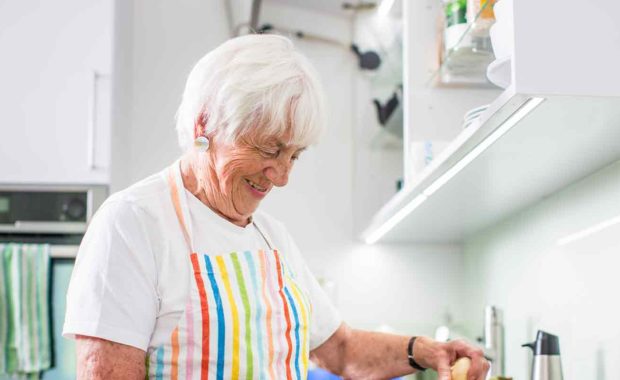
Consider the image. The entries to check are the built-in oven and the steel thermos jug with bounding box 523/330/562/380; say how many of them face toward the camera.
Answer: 1

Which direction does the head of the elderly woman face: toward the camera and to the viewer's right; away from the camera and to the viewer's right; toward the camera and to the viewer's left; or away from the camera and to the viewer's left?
toward the camera and to the viewer's right

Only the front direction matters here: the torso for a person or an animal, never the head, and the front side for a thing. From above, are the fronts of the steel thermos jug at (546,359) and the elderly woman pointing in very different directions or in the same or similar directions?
very different directions

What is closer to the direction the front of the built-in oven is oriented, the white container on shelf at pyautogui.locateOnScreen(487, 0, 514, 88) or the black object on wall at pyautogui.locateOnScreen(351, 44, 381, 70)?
the white container on shelf

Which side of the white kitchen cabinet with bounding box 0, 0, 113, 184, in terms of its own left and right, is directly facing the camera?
front

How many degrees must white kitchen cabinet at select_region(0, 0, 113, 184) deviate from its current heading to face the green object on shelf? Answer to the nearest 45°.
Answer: approximately 45° to its left

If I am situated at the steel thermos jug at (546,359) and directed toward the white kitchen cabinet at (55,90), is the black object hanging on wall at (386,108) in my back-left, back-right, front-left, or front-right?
front-right

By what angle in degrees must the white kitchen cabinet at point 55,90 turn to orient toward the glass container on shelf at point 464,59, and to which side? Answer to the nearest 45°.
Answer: approximately 45° to its left

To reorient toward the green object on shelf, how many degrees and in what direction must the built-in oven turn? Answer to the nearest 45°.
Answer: approximately 45° to its left

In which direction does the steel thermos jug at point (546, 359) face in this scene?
to the viewer's left

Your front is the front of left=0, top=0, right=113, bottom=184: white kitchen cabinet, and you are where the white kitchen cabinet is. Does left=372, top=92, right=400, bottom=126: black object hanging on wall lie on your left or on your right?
on your left

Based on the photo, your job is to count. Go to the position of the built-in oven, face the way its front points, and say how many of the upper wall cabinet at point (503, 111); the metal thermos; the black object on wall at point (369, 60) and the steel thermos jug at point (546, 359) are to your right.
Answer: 0

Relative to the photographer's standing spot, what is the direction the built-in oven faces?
facing the viewer

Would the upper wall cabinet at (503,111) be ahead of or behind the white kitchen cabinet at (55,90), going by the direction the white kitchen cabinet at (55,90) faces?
ahead

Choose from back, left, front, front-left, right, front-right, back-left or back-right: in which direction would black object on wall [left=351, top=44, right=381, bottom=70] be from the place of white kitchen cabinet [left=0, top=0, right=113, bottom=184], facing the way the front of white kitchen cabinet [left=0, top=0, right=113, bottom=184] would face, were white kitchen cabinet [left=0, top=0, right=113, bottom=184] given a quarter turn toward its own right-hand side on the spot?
back

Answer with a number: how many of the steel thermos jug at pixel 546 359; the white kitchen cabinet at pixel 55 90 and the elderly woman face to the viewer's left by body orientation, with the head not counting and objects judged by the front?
1

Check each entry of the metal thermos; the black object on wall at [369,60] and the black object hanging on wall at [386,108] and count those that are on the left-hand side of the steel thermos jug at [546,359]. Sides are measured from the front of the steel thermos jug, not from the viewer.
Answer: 0

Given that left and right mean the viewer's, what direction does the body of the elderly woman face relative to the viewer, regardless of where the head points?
facing the viewer and to the right of the viewer
